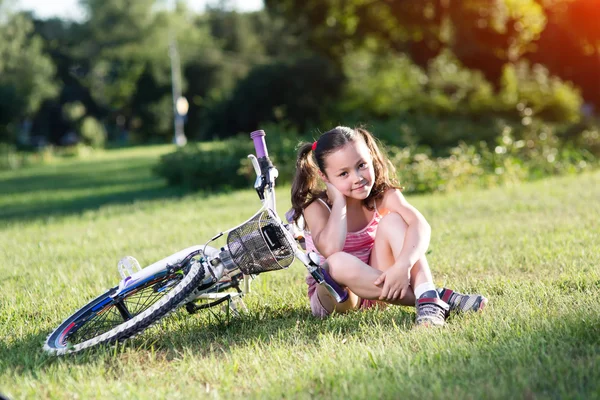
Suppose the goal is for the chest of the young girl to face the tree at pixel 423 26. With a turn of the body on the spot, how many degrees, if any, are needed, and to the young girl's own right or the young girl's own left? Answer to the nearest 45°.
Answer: approximately 180°

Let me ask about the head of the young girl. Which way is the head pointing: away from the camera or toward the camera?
toward the camera

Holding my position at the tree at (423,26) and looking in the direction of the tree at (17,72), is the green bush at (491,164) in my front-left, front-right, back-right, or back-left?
back-left

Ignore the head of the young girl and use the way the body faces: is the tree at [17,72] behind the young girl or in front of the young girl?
behind

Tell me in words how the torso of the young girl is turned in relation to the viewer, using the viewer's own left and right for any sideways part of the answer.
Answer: facing the viewer

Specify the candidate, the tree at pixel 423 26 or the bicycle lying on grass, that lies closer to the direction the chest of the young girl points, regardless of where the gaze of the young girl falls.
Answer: the bicycle lying on grass

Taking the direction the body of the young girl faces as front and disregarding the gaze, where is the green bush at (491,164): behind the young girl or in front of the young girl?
behind

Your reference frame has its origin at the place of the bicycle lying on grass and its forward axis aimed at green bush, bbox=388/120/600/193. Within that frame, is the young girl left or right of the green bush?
right
